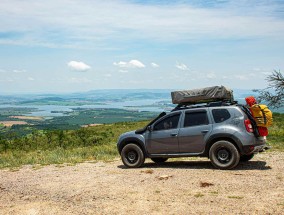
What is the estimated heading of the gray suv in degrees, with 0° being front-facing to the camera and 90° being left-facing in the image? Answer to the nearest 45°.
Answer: approximately 135°

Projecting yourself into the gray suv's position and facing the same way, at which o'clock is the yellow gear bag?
The yellow gear bag is roughly at 5 o'clock from the gray suv.
